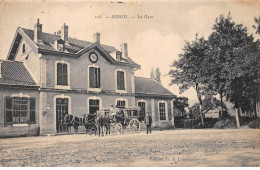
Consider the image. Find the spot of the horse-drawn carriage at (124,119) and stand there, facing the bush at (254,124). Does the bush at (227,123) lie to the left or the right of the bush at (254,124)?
left

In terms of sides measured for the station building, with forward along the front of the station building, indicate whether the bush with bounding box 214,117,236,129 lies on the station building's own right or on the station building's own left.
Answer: on the station building's own left
